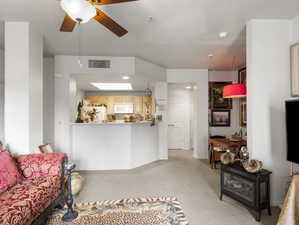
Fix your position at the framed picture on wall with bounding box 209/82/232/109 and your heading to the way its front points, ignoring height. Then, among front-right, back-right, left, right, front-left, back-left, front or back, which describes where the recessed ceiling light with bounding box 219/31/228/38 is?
front

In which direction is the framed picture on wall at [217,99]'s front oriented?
toward the camera

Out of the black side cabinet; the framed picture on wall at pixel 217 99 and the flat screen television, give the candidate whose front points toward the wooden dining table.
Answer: the framed picture on wall

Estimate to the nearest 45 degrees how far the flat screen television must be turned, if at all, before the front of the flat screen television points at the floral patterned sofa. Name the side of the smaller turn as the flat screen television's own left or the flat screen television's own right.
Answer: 0° — it already faces it

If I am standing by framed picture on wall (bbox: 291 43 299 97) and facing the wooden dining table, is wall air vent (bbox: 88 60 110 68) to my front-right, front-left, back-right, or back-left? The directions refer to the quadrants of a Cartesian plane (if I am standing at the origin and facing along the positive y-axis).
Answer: front-left

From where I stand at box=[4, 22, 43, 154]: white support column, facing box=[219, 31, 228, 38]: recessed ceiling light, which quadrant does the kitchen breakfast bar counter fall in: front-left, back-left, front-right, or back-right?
front-left

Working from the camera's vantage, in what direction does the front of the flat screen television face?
facing the viewer and to the left of the viewer

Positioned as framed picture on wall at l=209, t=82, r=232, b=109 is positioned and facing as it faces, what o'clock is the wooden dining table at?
The wooden dining table is roughly at 12 o'clock from the framed picture on wall.

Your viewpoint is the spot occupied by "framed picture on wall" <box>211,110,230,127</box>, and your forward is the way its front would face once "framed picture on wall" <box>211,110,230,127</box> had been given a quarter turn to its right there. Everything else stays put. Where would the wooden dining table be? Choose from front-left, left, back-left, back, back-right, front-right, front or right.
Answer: left

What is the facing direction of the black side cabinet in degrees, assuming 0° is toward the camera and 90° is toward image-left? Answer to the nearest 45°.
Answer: approximately 45°

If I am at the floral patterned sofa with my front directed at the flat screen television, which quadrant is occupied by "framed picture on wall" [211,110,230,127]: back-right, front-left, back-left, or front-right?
front-left

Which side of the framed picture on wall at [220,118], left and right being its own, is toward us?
front

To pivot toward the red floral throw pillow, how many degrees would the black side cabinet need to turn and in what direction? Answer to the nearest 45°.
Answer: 0° — it already faces it

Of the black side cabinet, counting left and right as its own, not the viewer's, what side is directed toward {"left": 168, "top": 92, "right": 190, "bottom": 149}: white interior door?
right

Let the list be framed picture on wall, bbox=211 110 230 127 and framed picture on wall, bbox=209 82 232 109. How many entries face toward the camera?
2
